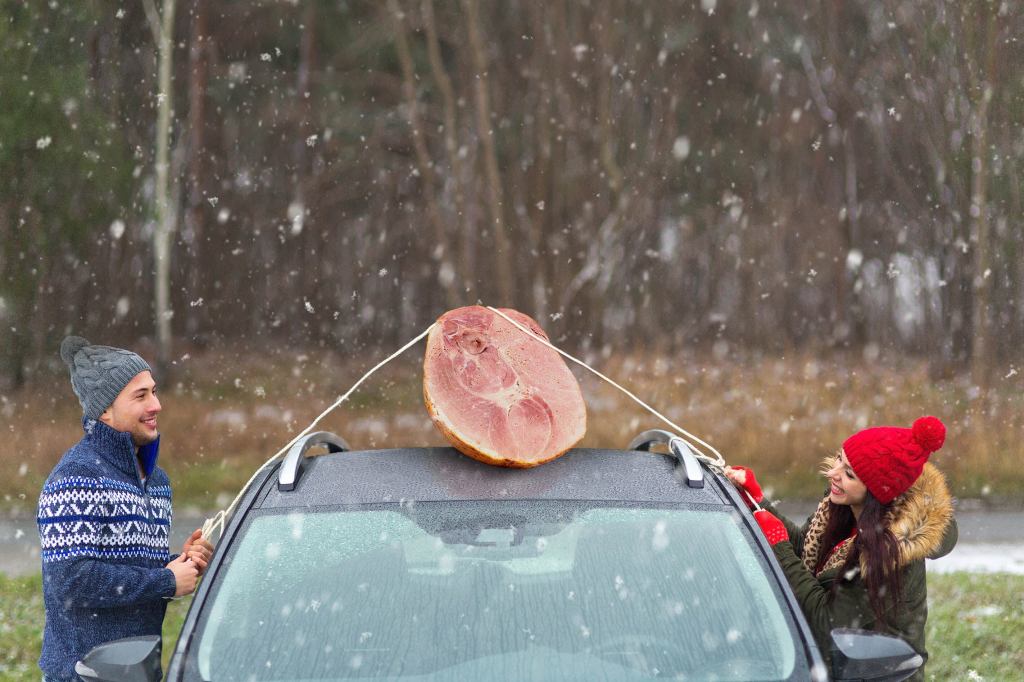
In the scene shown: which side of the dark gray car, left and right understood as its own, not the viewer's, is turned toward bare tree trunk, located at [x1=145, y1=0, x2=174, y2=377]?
back

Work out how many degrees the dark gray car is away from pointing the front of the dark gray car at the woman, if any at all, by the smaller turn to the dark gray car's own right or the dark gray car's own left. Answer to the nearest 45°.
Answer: approximately 90° to the dark gray car's own left

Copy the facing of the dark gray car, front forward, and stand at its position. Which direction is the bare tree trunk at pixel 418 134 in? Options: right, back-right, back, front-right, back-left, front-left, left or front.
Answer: back

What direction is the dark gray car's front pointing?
toward the camera

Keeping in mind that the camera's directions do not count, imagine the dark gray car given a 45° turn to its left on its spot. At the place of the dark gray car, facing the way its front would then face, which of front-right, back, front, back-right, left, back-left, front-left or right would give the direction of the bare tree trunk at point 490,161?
back-left

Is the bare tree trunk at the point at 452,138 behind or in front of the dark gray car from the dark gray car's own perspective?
behind

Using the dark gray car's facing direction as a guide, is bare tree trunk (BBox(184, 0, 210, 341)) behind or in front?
behind

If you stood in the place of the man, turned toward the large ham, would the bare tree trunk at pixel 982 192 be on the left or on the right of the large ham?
left
